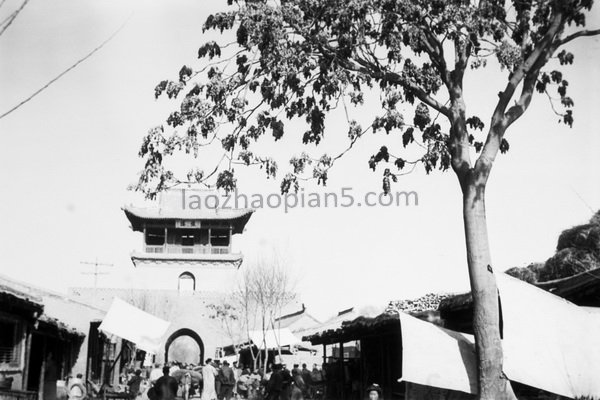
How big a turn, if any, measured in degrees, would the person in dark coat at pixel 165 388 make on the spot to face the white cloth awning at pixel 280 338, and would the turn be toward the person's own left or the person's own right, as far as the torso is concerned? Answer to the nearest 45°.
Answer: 0° — they already face it

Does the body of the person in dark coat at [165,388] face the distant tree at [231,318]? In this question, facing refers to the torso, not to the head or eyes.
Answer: yes

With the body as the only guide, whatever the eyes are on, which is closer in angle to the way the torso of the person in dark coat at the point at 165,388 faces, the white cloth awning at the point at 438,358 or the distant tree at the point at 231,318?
the distant tree

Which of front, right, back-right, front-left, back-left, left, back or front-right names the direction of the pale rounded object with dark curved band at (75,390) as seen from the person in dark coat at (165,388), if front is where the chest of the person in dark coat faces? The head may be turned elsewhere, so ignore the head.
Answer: front-left

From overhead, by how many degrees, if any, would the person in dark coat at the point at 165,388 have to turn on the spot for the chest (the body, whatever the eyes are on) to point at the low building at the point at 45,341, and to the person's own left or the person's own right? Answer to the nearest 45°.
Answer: approximately 45° to the person's own left

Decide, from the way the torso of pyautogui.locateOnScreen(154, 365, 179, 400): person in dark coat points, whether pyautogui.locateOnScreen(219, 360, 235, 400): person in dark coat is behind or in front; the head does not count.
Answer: in front

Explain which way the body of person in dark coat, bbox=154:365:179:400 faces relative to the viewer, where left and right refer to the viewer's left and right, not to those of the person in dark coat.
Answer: facing away from the viewer

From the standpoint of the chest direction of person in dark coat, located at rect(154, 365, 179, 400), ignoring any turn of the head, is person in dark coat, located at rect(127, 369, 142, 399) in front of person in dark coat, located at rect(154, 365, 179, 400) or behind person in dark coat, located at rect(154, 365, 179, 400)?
in front

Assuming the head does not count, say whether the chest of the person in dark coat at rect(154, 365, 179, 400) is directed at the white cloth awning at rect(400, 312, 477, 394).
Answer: no

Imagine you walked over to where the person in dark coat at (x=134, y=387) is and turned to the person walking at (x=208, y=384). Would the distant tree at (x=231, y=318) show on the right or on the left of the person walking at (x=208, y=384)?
left

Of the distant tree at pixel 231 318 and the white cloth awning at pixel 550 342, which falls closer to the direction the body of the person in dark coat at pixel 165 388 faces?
the distant tree
